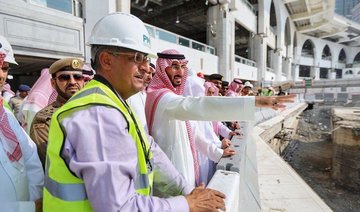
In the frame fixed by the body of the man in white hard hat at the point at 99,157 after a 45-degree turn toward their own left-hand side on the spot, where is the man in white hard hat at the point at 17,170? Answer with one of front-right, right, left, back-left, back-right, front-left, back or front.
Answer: left

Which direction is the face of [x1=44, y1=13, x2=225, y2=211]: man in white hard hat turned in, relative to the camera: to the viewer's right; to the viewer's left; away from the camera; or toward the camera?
to the viewer's right

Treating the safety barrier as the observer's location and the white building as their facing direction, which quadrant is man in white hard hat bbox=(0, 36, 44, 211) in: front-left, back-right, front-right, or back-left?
back-left

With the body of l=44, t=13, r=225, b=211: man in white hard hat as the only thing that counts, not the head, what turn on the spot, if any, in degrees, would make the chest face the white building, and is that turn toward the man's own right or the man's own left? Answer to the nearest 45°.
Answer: approximately 90° to the man's own left

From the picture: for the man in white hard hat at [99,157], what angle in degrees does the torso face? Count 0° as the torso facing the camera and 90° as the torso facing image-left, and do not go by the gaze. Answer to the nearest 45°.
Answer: approximately 270°

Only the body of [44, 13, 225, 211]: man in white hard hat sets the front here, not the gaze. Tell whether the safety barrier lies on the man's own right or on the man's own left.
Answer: on the man's own left
